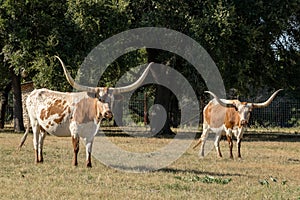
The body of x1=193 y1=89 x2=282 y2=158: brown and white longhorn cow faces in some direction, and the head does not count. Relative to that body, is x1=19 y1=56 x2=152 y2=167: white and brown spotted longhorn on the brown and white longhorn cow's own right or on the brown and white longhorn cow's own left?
on the brown and white longhorn cow's own right

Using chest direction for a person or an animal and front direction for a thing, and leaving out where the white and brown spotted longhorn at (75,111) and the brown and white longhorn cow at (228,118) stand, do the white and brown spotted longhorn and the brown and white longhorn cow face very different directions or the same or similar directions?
same or similar directions

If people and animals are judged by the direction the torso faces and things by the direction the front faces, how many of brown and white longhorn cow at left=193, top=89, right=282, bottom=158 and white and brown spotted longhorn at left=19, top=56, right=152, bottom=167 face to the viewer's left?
0

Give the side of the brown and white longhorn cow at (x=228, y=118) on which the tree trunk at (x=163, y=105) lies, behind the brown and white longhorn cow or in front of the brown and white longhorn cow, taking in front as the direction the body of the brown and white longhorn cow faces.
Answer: behind

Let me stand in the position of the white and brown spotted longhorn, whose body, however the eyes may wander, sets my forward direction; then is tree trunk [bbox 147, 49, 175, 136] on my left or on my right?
on my left

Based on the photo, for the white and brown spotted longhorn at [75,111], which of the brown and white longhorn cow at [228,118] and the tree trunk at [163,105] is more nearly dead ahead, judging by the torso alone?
the brown and white longhorn cow

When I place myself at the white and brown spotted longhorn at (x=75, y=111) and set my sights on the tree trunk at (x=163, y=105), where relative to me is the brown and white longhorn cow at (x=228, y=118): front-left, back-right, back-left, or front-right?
front-right

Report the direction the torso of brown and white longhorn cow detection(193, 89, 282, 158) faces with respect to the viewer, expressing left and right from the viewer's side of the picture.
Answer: facing the viewer and to the right of the viewer

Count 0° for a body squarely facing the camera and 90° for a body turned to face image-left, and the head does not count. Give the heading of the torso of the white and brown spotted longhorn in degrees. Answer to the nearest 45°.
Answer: approximately 315°

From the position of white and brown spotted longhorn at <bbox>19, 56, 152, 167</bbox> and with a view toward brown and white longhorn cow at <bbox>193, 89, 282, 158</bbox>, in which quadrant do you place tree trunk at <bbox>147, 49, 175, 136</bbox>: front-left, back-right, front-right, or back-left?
front-left
